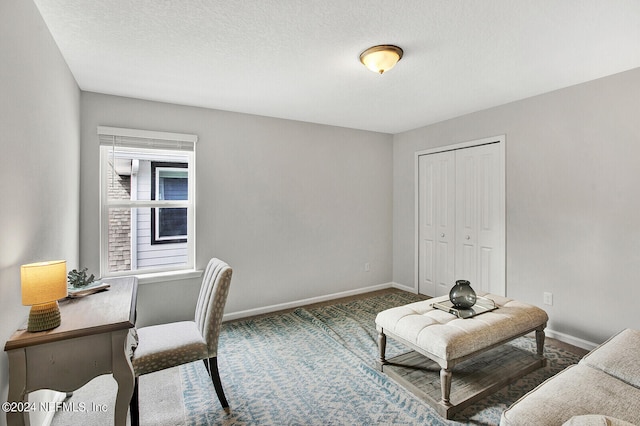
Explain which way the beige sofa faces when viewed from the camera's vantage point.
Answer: facing away from the viewer and to the left of the viewer

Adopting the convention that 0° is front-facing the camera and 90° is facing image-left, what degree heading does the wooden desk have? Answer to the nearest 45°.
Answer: approximately 270°

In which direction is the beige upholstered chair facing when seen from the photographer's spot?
facing to the left of the viewer

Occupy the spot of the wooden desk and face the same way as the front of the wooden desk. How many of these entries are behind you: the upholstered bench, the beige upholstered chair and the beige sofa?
0

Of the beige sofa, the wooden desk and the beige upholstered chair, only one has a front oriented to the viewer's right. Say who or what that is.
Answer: the wooden desk

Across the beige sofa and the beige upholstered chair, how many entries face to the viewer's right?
0

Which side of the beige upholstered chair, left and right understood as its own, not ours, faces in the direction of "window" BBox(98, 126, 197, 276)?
right

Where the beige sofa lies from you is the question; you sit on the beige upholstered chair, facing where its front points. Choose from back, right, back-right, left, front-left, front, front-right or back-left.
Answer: back-left

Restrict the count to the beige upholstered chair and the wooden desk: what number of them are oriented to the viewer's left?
1

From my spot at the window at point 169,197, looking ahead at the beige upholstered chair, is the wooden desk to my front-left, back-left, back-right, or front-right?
front-right

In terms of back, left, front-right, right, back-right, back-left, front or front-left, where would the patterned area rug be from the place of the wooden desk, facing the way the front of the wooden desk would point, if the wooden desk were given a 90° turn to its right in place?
left

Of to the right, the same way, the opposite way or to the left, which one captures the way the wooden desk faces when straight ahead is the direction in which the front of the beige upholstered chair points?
the opposite way
